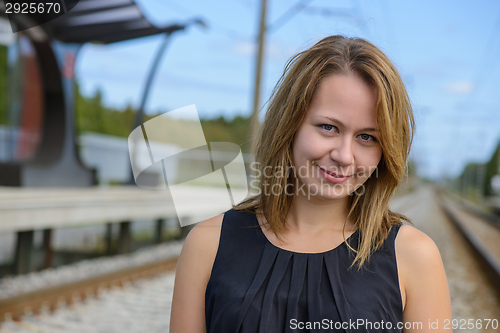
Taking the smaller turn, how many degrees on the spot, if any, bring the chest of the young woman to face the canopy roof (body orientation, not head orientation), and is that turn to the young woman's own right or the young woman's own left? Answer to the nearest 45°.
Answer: approximately 135° to the young woman's own right

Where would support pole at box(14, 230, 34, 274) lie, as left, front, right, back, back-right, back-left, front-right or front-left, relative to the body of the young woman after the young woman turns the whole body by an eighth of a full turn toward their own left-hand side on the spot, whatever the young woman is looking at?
back

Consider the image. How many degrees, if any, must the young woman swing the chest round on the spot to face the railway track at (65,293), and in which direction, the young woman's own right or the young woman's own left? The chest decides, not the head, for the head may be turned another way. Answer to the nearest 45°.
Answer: approximately 135° to the young woman's own right

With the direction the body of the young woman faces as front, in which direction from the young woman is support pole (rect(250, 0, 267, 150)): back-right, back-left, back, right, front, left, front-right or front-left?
back

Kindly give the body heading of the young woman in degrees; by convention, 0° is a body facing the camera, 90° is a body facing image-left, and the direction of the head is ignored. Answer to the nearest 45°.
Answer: approximately 0°

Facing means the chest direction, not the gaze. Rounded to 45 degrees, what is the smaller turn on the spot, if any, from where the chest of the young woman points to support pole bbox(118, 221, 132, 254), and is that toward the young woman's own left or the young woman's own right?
approximately 135° to the young woman's own right

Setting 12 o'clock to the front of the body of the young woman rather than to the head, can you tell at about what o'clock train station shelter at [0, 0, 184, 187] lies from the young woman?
The train station shelter is roughly at 5 o'clock from the young woman.
